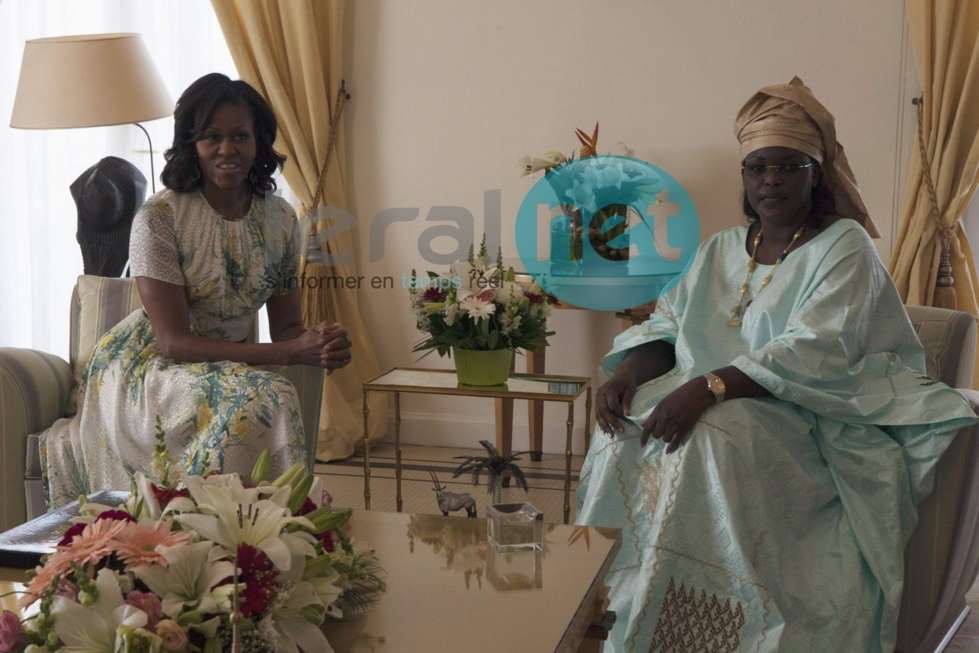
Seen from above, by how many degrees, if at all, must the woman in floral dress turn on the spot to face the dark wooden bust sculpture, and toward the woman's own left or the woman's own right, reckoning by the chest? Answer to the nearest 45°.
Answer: approximately 135° to the woman's own left

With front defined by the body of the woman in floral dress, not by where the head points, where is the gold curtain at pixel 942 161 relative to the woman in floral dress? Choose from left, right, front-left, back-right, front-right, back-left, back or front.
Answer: front-left

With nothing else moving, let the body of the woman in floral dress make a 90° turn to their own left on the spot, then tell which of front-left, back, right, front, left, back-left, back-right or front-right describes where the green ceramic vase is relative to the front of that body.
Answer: front-right

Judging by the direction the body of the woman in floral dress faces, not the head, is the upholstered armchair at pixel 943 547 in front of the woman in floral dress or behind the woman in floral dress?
in front

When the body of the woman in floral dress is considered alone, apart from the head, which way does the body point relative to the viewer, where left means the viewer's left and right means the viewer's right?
facing the viewer and to the right of the viewer

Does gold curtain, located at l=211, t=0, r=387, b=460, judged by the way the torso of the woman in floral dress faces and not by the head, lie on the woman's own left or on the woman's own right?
on the woman's own left
